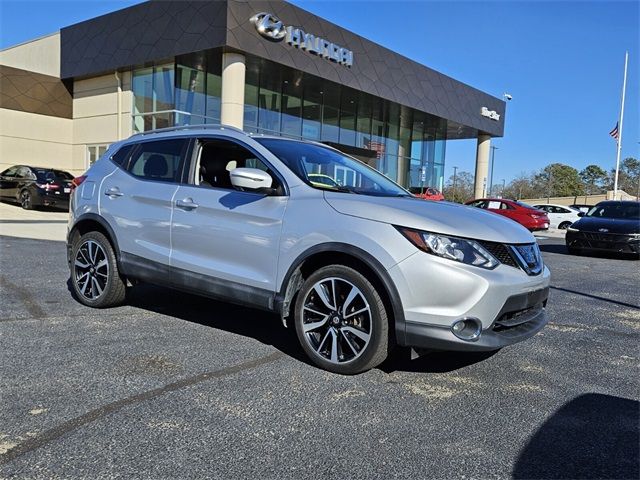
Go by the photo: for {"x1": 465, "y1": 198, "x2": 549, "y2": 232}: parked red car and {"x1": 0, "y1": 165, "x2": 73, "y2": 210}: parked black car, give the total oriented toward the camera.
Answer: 0

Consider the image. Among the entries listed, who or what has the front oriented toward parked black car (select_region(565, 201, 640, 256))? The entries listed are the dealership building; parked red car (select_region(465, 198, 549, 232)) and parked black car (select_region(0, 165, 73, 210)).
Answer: the dealership building

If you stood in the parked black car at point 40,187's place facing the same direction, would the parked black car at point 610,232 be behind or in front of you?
behind

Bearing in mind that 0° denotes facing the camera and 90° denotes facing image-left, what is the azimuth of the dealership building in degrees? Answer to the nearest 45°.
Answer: approximately 315°

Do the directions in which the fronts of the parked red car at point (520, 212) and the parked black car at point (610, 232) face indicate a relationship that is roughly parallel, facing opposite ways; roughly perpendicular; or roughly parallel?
roughly perpendicular

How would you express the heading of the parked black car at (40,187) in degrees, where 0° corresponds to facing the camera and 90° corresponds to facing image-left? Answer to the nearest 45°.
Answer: approximately 135°

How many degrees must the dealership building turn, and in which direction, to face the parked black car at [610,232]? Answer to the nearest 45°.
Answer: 0° — it already faces it
